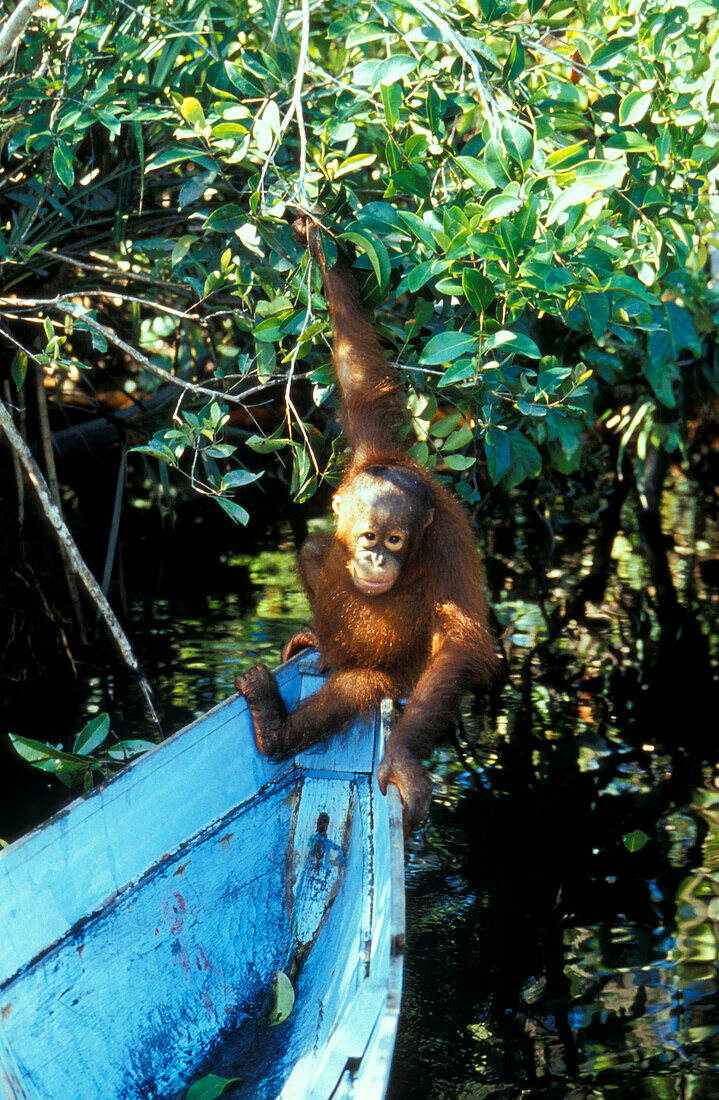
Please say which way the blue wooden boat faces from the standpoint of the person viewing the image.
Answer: facing away from the viewer and to the right of the viewer

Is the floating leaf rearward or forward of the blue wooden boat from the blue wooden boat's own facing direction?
forward
